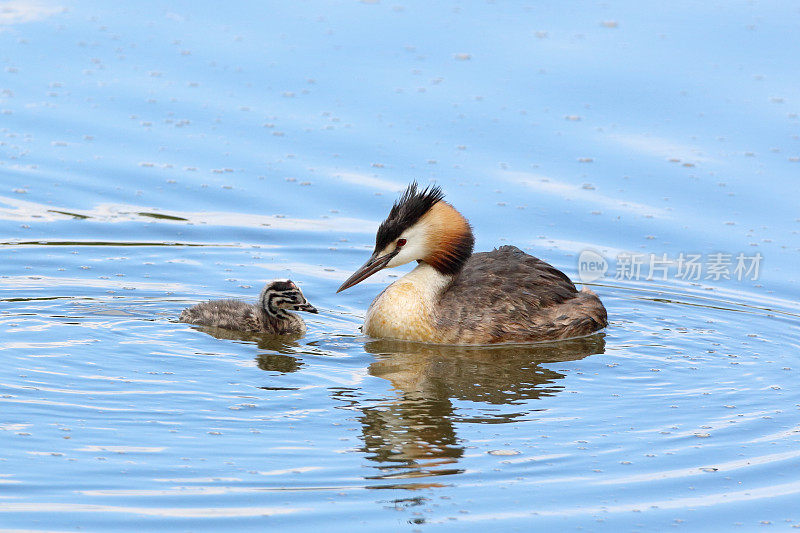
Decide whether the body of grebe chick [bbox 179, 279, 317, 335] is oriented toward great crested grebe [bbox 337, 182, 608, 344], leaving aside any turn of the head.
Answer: yes

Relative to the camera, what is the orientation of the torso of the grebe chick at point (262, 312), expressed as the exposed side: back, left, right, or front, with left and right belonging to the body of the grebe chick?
right
